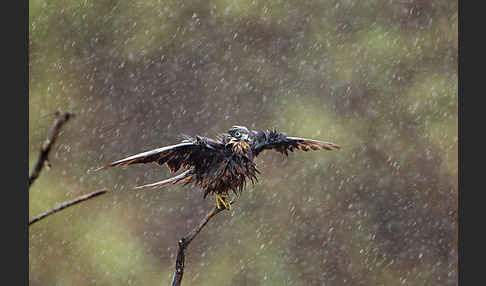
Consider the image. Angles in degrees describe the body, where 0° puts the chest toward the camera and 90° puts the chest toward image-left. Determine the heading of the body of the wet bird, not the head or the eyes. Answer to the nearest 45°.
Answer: approximately 315°
